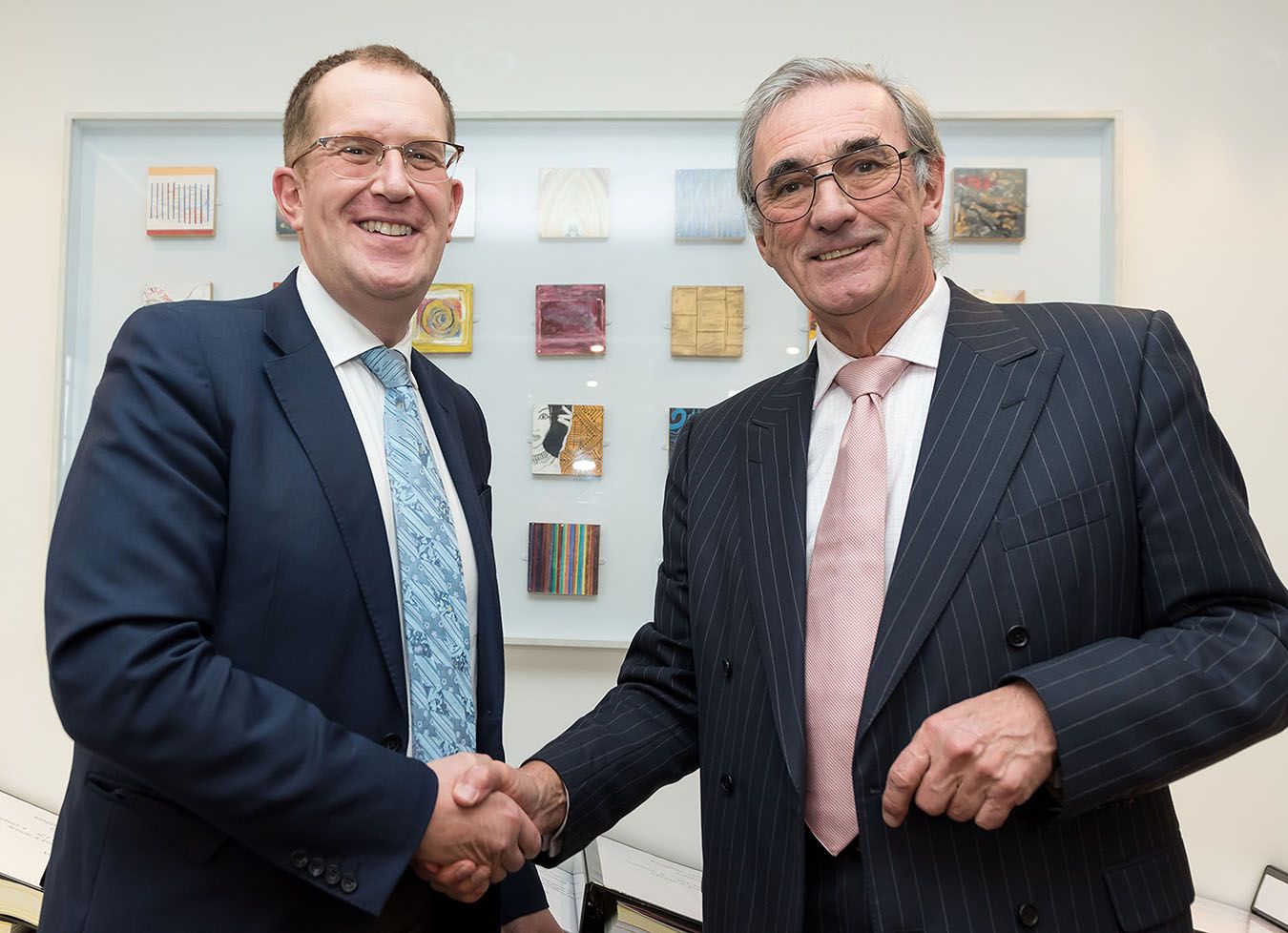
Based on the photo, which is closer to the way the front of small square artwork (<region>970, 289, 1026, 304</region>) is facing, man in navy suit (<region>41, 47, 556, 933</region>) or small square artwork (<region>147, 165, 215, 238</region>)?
the man in navy suit

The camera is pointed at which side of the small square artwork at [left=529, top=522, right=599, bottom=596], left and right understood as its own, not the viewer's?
front

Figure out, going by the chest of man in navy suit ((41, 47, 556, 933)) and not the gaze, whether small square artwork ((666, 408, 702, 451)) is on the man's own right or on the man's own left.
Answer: on the man's own left

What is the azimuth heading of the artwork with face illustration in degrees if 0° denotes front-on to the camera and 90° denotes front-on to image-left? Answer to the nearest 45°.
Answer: approximately 0°

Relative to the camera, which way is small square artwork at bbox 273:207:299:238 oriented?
toward the camera

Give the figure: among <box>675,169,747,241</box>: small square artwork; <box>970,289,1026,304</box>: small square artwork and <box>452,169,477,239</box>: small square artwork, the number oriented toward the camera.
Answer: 3

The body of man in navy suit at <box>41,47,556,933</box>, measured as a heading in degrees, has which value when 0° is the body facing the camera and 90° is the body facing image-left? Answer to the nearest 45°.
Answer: approximately 315°

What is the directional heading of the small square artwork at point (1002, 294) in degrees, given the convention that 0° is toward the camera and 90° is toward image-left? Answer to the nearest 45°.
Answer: approximately 0°

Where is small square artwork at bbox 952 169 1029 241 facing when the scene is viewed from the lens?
facing the viewer
